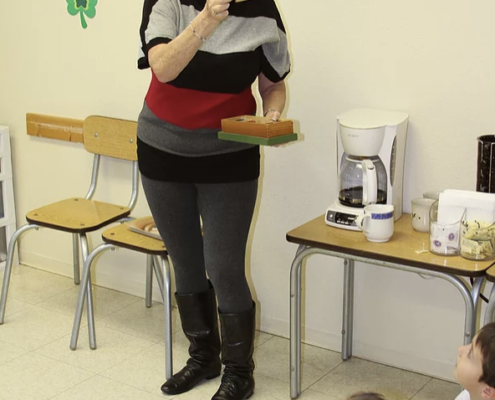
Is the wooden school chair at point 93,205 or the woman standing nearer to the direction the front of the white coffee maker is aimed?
the woman standing

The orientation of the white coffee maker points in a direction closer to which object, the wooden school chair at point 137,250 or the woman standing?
the woman standing

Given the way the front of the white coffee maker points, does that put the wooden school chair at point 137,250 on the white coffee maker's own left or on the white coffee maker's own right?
on the white coffee maker's own right

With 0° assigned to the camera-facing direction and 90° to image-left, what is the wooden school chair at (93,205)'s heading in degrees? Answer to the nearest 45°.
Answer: approximately 45°

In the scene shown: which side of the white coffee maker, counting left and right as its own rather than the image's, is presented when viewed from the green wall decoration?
right

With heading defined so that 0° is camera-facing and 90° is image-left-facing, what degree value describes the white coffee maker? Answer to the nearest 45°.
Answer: approximately 45°
